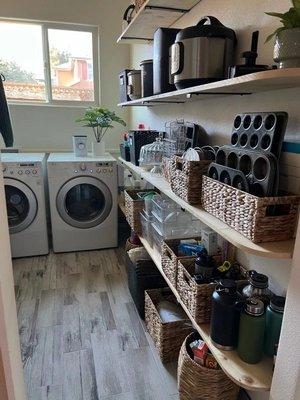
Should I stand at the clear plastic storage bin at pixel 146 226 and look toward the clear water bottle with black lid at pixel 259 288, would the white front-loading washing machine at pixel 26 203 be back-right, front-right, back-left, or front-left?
back-right

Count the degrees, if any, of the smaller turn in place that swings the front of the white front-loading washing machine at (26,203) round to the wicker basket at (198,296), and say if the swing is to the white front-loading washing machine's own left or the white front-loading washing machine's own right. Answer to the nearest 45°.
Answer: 0° — it already faces it

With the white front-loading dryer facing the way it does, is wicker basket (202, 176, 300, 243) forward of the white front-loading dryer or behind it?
forward

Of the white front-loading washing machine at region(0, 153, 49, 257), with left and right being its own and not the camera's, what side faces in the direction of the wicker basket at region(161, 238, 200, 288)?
front

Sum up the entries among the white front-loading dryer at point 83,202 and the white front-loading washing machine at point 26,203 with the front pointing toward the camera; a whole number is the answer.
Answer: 2

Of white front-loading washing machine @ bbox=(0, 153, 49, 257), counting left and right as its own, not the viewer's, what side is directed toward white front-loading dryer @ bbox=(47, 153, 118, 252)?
left

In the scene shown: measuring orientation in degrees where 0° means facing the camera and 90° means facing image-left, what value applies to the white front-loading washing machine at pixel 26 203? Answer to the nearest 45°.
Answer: approximately 0°

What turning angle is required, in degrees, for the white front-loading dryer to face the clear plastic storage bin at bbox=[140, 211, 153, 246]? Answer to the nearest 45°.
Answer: approximately 45° to its left

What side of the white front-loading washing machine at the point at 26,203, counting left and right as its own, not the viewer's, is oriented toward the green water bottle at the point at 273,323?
front

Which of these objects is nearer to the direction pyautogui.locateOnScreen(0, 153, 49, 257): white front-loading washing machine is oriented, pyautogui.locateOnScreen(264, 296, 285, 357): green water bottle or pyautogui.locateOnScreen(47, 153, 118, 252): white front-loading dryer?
the green water bottle

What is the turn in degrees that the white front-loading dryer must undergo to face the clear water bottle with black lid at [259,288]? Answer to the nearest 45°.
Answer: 0° — it already faces it
